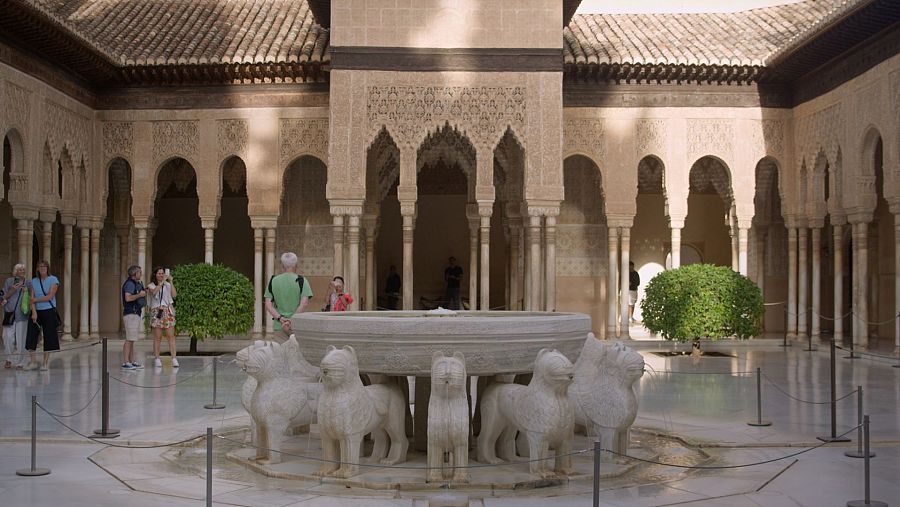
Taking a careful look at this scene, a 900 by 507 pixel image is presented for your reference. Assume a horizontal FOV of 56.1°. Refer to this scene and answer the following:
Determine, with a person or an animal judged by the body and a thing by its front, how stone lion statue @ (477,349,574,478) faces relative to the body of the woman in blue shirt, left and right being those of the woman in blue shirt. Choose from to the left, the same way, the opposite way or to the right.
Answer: the same way

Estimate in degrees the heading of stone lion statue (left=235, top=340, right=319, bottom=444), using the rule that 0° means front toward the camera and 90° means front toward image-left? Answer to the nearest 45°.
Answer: approximately 90°

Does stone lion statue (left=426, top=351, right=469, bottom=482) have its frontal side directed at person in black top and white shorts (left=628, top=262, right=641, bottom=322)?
no

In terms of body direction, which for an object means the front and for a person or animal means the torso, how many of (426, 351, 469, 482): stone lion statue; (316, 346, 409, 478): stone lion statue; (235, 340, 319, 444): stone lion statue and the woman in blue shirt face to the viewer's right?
0

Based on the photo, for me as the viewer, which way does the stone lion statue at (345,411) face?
facing the viewer and to the left of the viewer

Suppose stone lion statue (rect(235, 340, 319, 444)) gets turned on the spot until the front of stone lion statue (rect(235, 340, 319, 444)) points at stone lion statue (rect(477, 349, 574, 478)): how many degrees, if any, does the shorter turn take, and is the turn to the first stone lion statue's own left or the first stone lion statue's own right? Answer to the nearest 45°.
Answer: approximately 135° to the first stone lion statue's own left

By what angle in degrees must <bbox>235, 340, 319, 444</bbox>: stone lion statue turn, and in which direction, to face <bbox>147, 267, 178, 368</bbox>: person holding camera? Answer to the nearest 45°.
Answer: approximately 90° to its right

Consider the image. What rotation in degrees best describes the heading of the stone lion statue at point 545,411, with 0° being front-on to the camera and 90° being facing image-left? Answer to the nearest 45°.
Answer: approximately 315°

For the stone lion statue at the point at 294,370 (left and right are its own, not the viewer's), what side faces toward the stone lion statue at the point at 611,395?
back

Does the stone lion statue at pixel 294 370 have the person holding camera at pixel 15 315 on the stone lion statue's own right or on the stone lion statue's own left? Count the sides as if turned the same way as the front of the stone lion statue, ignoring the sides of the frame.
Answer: on the stone lion statue's own right

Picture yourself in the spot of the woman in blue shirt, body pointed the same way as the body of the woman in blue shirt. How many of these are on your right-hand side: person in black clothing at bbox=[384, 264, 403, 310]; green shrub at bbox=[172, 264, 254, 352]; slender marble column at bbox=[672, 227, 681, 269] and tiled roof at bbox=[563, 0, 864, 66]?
0

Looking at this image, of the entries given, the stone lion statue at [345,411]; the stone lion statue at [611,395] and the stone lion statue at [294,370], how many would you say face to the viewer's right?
1

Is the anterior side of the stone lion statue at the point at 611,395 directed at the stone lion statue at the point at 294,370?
no

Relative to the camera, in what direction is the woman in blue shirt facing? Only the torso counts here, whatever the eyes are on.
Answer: toward the camera

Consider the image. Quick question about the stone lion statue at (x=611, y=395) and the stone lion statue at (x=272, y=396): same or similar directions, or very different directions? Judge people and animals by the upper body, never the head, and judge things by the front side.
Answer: very different directions

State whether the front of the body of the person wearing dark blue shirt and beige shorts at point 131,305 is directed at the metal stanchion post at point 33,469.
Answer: no

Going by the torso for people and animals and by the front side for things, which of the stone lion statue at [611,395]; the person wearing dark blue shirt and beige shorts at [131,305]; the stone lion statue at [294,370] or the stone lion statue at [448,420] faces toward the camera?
the stone lion statue at [448,420]
